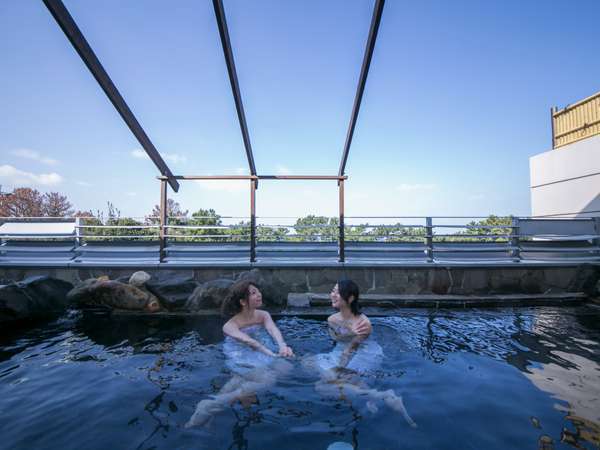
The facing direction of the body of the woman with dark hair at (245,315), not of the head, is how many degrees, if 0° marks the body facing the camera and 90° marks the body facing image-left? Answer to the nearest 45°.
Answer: approximately 315°

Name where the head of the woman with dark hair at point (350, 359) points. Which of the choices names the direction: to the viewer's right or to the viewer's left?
to the viewer's left

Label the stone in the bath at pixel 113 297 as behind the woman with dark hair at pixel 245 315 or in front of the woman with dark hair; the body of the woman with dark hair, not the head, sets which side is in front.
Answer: behind

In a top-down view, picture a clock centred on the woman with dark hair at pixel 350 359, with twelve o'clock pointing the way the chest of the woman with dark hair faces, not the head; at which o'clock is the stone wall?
The stone wall is roughly at 5 o'clock from the woman with dark hair.

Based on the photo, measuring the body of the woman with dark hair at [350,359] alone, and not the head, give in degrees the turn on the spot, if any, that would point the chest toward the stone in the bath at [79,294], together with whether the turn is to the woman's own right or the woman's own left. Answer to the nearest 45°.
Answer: approximately 45° to the woman's own right

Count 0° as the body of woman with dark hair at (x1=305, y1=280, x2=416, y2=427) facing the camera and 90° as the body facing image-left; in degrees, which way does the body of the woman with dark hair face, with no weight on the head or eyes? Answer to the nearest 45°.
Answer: approximately 45°

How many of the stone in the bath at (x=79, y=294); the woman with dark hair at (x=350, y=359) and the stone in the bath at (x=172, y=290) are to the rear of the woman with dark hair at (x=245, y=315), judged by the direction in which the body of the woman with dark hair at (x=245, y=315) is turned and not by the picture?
2

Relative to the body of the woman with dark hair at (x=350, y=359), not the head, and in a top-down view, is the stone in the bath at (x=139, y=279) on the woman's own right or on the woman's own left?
on the woman's own right
